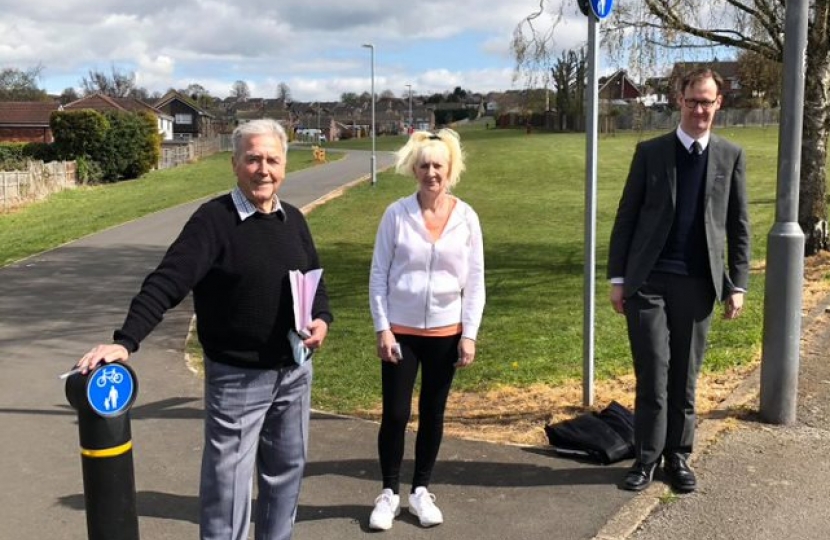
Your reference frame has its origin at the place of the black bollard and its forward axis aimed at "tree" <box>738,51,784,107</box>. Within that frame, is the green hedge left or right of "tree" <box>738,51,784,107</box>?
left

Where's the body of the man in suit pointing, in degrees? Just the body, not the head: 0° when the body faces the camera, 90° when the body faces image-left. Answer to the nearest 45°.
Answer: approximately 0°

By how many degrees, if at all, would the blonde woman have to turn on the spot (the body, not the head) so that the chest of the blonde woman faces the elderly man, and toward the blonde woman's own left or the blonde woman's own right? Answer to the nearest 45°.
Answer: approximately 45° to the blonde woman's own right

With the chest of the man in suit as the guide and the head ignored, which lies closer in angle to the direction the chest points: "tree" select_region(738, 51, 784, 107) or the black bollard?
the black bollard

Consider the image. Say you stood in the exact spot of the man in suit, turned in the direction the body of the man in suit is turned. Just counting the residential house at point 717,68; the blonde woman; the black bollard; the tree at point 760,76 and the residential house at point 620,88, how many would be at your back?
3

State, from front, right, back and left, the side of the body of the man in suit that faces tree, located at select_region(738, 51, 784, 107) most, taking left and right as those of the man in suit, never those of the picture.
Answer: back

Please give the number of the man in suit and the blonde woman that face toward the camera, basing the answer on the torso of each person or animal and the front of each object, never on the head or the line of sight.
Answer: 2

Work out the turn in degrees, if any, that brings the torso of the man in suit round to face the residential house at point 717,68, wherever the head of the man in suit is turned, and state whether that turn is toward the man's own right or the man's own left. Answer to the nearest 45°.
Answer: approximately 180°

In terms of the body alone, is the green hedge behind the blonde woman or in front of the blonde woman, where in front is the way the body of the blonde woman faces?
behind
